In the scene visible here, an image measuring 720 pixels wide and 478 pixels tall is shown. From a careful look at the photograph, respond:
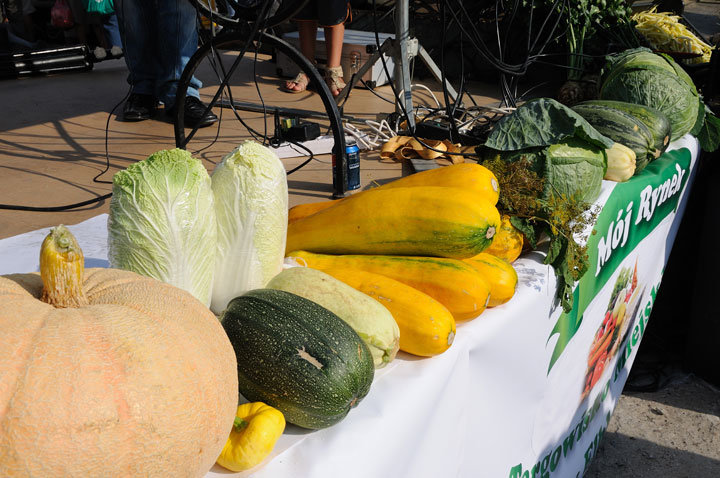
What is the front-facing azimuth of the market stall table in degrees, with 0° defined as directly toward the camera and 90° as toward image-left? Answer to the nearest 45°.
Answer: approximately 315°

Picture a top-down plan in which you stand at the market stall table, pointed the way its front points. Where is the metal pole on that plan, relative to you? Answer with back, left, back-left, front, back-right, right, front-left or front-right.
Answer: back-left

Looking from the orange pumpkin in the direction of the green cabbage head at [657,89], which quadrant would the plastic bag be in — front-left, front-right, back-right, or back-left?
front-left
